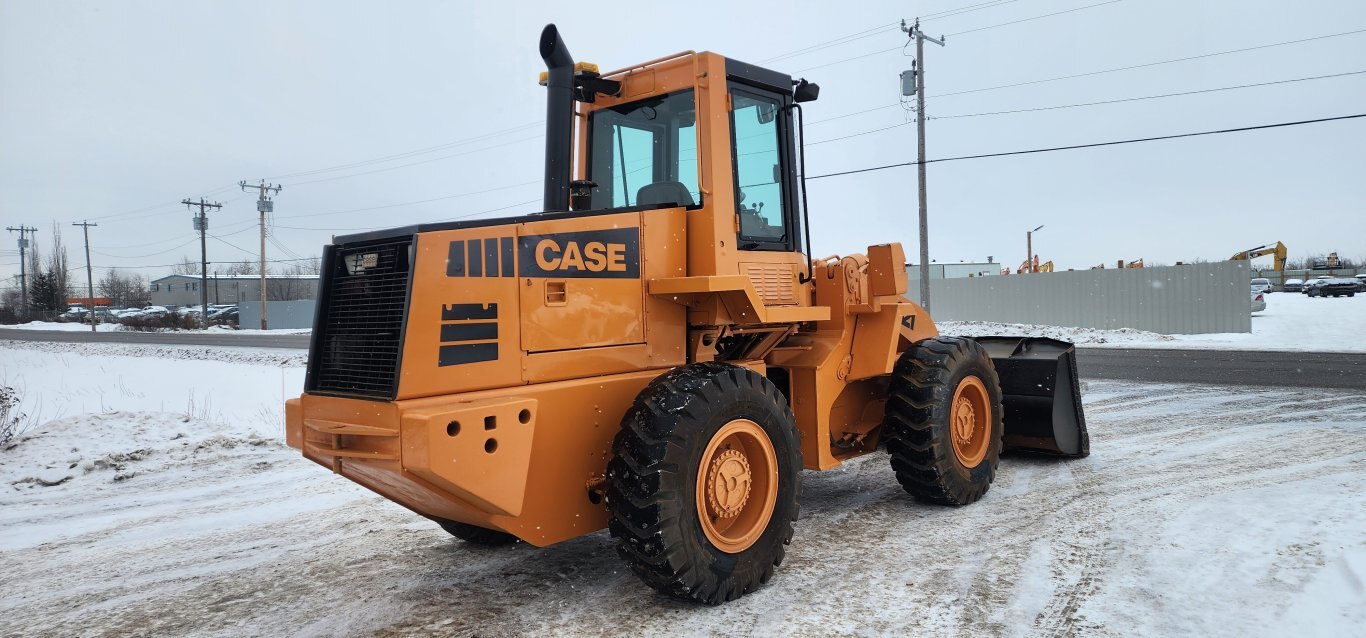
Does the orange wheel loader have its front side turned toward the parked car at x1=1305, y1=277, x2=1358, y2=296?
yes

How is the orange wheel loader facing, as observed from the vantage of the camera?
facing away from the viewer and to the right of the viewer

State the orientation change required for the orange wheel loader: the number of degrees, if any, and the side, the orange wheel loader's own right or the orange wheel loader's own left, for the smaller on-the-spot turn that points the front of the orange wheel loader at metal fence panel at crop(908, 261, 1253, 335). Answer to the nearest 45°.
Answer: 0° — it already faces it
